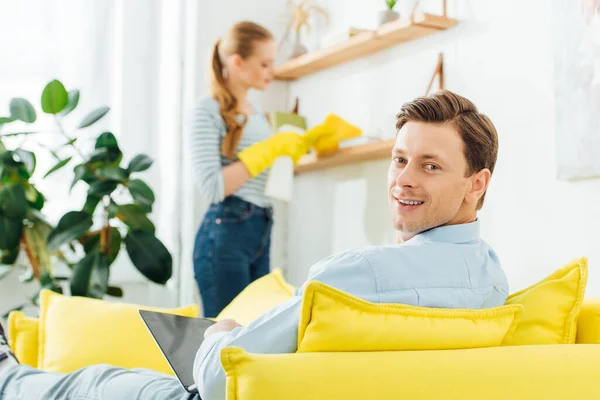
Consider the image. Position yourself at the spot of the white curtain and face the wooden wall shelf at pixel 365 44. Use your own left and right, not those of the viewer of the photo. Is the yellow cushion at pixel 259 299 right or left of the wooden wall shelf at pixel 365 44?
right

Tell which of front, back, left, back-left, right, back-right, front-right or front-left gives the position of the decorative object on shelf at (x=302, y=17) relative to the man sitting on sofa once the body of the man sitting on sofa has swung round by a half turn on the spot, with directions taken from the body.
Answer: back-left

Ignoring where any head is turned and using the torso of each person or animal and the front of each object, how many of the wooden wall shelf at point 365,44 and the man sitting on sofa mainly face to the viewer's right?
0

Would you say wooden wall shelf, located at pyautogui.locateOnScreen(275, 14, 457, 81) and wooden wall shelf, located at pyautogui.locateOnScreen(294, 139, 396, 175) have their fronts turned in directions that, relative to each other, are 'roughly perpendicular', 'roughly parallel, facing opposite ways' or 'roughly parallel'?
roughly parallel

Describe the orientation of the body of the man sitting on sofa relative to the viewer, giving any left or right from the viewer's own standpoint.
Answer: facing away from the viewer and to the left of the viewer

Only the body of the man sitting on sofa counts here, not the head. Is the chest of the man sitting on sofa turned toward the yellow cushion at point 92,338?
yes

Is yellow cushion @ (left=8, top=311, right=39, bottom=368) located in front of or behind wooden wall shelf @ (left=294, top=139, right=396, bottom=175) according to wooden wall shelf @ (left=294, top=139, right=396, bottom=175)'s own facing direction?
in front

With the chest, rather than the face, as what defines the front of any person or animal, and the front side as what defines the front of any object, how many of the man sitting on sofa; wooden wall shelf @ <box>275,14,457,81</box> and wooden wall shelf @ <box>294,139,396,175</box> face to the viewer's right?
0

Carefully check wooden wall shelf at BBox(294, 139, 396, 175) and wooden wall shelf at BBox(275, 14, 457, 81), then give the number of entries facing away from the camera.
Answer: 0

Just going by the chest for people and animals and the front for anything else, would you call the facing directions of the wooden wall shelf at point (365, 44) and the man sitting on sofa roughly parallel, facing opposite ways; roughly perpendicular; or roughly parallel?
roughly perpendicular

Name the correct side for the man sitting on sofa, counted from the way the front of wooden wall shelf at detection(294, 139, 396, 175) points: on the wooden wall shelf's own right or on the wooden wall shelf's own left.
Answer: on the wooden wall shelf's own left

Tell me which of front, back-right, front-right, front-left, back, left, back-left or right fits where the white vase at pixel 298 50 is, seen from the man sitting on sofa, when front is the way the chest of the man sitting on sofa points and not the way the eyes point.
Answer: front-right

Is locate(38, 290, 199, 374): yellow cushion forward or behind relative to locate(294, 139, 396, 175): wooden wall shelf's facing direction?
forward
